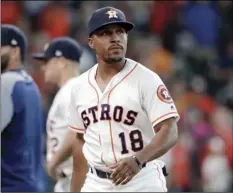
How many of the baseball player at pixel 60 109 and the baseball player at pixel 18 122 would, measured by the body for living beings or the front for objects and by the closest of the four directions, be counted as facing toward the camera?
0

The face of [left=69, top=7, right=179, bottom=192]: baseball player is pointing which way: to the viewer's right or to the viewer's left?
to the viewer's right

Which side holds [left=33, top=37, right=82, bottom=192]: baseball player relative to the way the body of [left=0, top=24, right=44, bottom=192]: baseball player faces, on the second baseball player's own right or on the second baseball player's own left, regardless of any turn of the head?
on the second baseball player's own right
